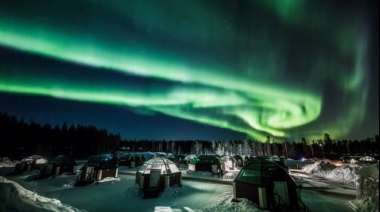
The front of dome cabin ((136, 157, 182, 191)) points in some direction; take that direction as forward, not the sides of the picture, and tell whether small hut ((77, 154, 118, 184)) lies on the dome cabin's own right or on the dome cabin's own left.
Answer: on the dome cabin's own right

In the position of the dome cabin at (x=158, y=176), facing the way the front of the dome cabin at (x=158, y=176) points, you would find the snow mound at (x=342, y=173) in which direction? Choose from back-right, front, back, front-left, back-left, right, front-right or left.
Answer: left

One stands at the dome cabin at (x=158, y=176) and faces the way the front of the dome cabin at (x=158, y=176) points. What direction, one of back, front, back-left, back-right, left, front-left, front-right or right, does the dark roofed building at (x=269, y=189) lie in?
front-left

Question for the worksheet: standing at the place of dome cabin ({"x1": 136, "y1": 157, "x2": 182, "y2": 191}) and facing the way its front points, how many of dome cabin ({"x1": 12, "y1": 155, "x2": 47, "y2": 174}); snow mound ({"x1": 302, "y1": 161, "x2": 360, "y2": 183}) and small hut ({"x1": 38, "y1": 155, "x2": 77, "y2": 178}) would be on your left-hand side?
1

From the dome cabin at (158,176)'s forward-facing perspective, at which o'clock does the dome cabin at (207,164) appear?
the dome cabin at (207,164) is roughly at 7 o'clock from the dome cabin at (158,176).

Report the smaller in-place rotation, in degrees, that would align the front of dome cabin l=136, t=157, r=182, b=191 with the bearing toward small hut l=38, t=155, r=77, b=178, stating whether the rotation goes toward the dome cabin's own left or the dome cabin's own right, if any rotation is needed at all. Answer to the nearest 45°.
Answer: approximately 135° to the dome cabin's own right

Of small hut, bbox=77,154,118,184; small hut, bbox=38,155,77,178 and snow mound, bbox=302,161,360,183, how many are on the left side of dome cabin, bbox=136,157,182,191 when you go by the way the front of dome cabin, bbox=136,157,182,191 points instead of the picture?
1

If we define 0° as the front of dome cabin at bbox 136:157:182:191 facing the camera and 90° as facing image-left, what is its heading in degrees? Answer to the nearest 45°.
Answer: approximately 0°

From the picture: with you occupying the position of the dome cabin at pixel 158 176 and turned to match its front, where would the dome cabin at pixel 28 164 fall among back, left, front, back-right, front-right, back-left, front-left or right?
back-right

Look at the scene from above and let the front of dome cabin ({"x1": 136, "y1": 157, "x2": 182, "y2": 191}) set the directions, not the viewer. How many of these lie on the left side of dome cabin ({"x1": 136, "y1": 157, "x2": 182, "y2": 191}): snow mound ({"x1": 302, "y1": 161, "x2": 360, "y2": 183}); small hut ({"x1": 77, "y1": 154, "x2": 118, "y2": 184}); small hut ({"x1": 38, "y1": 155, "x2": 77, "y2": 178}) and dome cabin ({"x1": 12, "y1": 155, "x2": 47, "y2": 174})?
1
